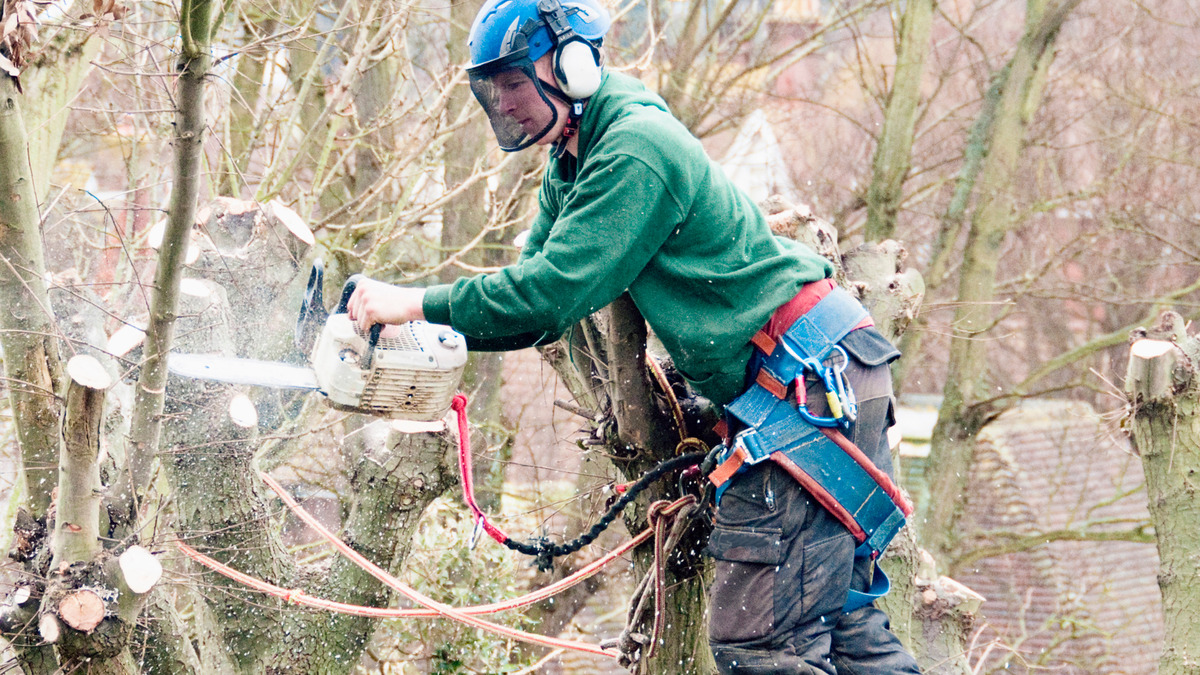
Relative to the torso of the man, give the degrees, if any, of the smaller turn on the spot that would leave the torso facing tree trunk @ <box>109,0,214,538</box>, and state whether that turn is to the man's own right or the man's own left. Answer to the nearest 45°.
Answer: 0° — they already face it

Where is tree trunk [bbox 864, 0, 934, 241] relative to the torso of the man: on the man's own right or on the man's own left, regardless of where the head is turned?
on the man's own right

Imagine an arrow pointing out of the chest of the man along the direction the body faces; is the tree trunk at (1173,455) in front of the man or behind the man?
behind

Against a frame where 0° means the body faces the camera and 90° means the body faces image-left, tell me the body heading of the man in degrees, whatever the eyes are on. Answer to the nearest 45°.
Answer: approximately 90°

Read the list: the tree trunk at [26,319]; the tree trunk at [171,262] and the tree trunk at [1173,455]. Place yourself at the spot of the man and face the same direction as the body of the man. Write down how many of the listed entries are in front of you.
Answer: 2
